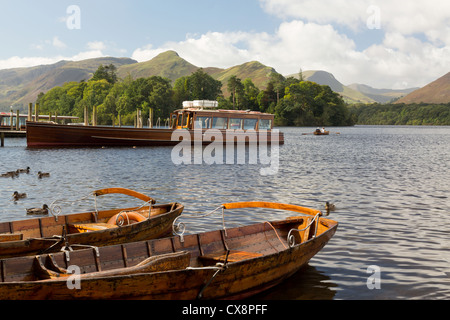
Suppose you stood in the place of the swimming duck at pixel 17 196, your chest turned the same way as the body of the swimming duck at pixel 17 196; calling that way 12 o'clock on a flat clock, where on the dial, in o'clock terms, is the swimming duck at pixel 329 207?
the swimming duck at pixel 329 207 is roughly at 7 o'clock from the swimming duck at pixel 17 196.

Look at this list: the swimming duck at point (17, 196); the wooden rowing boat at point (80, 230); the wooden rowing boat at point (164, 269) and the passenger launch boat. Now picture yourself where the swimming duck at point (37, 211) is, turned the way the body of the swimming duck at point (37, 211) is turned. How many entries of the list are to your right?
2

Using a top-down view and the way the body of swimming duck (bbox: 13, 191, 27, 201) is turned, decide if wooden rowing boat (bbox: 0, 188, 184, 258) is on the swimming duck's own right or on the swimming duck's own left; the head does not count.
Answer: on the swimming duck's own left

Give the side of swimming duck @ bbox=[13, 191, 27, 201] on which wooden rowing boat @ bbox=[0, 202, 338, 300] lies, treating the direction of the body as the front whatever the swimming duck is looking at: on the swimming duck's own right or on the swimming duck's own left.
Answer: on the swimming duck's own left

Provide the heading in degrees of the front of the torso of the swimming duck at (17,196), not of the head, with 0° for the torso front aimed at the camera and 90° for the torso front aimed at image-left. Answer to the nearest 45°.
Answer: approximately 90°
